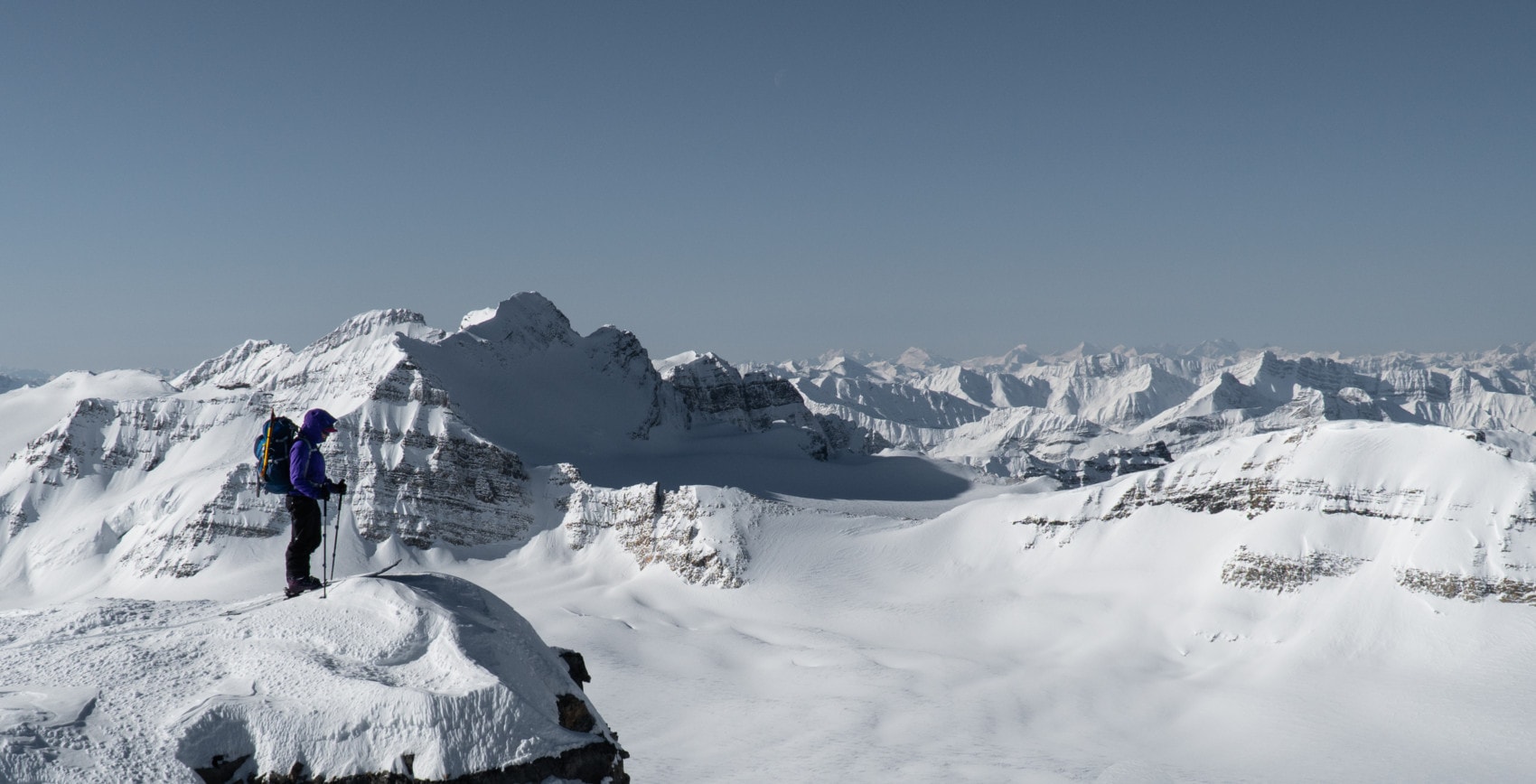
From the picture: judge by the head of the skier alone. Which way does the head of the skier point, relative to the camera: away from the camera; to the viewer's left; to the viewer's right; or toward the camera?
to the viewer's right

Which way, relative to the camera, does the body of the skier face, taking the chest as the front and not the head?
to the viewer's right
